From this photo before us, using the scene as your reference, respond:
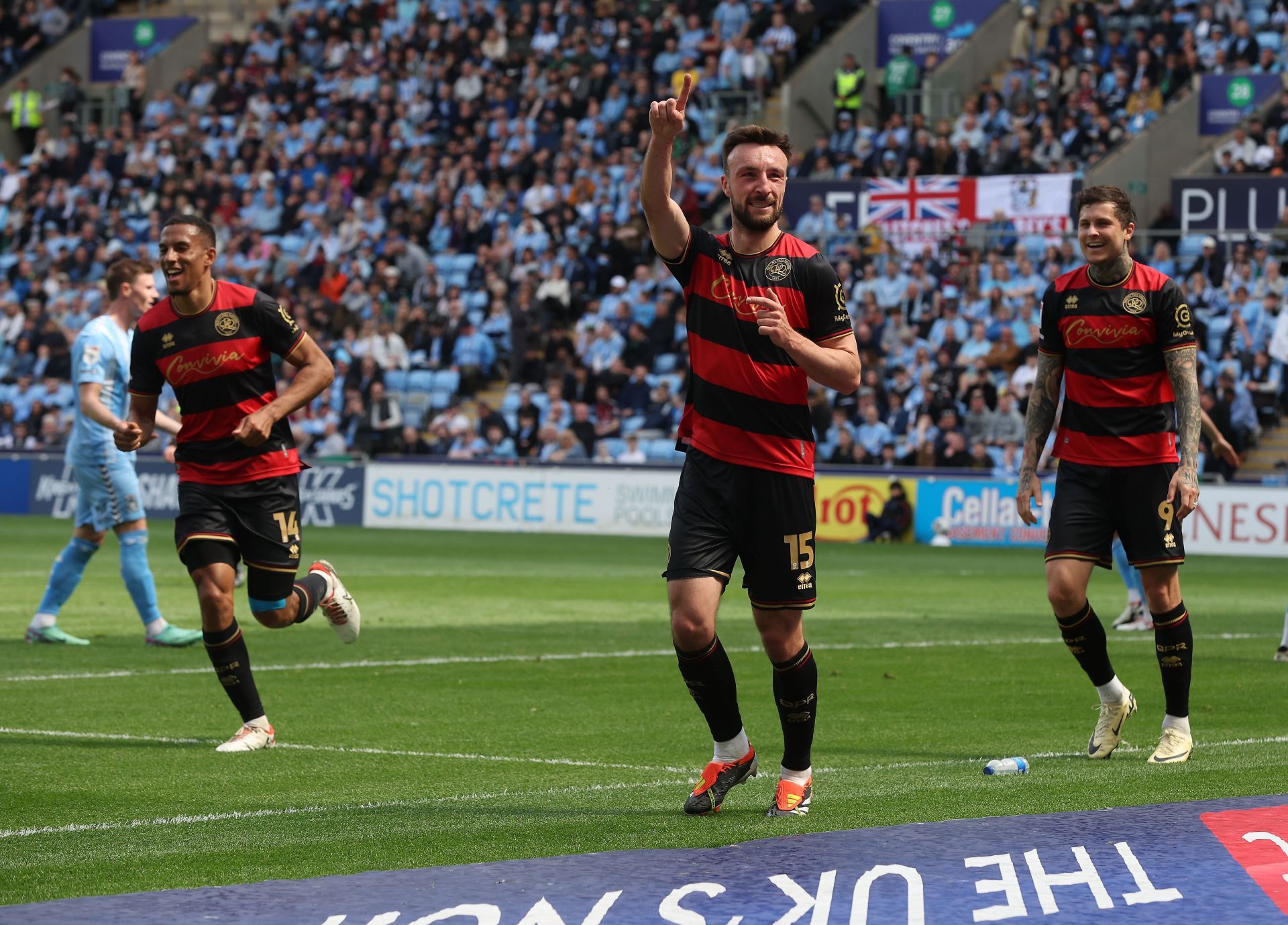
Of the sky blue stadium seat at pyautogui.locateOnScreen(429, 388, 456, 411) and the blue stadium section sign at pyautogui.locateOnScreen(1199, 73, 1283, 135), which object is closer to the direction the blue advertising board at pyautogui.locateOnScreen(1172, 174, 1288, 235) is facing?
the sky blue stadium seat

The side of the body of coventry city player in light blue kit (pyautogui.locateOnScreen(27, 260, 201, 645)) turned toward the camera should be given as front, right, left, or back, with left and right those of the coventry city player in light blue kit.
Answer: right

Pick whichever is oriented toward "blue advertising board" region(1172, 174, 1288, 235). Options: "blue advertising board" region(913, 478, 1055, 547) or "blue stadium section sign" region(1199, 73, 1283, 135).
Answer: "blue stadium section sign" region(1199, 73, 1283, 135)

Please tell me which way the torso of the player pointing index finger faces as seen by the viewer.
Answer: toward the camera

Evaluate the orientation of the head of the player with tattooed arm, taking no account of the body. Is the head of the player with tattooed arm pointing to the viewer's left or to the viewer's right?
to the viewer's left

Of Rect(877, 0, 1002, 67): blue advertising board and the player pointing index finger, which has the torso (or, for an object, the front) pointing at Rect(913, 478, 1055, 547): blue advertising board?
Rect(877, 0, 1002, 67): blue advertising board

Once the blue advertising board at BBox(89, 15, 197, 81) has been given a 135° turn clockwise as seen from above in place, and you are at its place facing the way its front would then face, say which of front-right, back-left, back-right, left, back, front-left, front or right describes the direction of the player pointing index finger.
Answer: back-left

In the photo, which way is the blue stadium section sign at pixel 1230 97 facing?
toward the camera

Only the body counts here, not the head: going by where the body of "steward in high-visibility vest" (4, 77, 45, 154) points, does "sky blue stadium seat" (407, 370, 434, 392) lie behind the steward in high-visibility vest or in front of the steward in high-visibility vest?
in front

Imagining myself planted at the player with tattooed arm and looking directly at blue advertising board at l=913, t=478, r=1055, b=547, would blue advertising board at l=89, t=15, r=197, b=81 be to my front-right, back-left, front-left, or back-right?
front-left

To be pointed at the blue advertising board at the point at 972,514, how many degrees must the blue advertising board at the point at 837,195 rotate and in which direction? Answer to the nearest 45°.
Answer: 0° — it already faces it

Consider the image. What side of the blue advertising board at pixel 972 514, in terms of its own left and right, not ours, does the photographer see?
front

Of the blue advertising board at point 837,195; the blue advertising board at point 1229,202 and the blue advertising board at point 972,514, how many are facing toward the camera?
3

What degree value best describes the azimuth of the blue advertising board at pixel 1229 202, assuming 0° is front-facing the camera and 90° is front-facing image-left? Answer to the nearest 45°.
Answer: approximately 0°

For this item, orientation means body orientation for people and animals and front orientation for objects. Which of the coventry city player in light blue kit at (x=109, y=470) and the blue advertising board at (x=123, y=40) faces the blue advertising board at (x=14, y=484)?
the blue advertising board at (x=123, y=40)

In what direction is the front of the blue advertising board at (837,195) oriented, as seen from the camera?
facing the viewer

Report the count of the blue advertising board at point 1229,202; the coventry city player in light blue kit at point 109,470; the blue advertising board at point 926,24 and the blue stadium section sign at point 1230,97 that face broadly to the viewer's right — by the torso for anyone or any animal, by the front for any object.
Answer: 1
